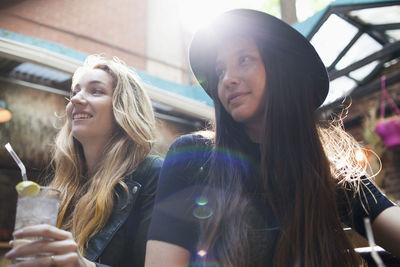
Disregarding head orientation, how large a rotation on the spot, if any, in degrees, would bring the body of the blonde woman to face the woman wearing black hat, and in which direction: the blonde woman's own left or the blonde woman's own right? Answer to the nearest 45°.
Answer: approximately 90° to the blonde woman's own left

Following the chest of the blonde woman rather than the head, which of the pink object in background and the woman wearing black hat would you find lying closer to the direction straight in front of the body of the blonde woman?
the woman wearing black hat

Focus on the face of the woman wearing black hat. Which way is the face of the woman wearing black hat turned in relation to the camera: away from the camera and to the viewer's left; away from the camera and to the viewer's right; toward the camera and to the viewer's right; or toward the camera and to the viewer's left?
toward the camera and to the viewer's left

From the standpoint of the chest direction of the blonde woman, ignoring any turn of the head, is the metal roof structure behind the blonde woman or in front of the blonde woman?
behind
